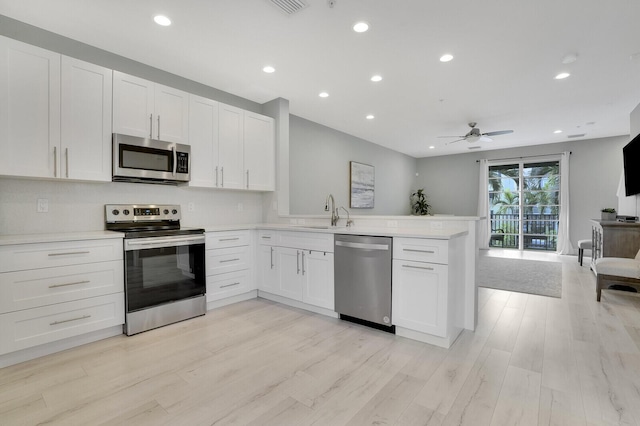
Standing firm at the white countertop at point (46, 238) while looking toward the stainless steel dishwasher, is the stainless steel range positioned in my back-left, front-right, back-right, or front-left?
front-left

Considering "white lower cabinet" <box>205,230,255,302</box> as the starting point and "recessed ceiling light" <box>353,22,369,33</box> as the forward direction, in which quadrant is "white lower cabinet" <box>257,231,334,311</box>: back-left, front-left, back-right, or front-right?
front-left

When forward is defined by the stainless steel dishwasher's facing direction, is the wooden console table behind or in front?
behind

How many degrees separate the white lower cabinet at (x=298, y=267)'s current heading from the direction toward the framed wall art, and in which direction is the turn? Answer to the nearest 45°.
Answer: approximately 180°

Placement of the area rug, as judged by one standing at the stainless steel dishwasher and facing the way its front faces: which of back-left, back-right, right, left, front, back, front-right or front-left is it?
back

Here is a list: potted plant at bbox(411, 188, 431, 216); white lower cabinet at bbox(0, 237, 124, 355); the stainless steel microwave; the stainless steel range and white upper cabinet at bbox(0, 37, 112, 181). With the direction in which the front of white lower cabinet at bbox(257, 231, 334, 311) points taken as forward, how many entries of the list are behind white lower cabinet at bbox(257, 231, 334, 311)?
1

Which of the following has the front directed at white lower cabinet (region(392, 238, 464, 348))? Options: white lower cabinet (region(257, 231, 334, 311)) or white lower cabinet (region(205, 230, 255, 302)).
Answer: white lower cabinet (region(205, 230, 255, 302))

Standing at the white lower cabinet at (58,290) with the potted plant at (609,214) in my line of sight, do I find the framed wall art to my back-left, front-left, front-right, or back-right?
front-left

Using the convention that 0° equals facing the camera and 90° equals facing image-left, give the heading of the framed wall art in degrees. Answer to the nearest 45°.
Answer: approximately 315°

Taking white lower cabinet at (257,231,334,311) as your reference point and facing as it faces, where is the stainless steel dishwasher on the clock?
The stainless steel dishwasher is roughly at 9 o'clock from the white lower cabinet.

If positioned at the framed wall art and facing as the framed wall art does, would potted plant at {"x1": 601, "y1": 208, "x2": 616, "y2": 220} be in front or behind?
in front

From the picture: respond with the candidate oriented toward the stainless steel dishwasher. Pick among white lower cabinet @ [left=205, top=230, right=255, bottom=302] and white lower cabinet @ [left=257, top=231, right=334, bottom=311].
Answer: white lower cabinet @ [left=205, top=230, right=255, bottom=302]

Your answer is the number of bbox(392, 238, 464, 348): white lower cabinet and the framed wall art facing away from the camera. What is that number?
0

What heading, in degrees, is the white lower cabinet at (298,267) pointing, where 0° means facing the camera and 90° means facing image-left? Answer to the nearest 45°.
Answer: approximately 45°

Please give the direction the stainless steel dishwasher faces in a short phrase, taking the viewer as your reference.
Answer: facing the viewer and to the left of the viewer
